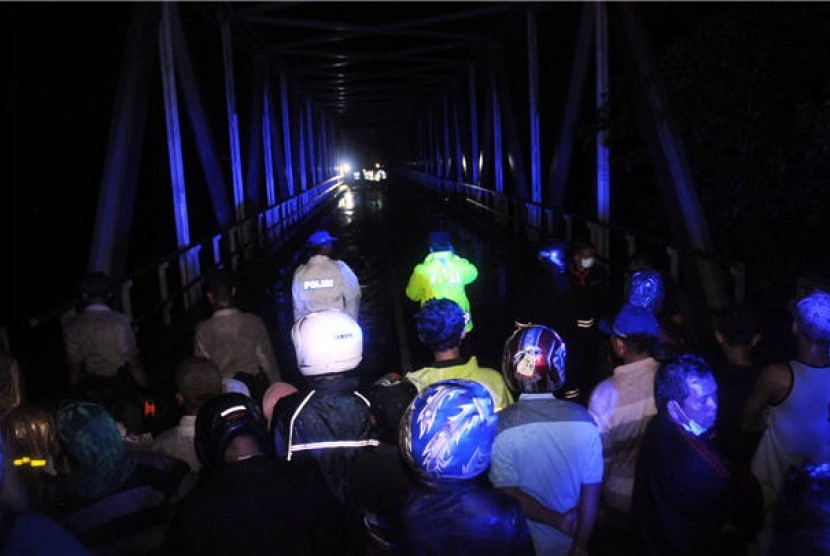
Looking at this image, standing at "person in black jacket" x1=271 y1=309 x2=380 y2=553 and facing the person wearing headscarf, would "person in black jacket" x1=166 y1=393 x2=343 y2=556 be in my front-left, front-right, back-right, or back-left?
front-left

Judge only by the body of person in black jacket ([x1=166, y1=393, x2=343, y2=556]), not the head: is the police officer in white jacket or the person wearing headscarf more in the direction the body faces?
the police officer in white jacket

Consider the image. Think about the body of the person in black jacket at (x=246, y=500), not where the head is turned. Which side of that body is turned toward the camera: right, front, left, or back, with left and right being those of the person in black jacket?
back

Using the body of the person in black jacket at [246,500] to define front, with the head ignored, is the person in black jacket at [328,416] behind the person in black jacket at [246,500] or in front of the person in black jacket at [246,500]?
in front

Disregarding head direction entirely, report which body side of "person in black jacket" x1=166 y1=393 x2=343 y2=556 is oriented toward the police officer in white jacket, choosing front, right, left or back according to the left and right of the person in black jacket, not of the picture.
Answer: front

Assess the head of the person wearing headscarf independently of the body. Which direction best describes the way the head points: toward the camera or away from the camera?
away from the camera

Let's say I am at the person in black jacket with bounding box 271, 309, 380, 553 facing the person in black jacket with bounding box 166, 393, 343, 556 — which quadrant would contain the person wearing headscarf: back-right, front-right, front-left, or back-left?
front-right

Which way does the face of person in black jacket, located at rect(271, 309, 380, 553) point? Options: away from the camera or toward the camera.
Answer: away from the camera

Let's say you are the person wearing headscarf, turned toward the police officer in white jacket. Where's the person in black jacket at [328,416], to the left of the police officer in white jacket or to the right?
right

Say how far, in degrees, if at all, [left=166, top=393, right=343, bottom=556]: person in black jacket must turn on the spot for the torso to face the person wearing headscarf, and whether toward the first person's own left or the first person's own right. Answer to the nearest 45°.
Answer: approximately 45° to the first person's own left
